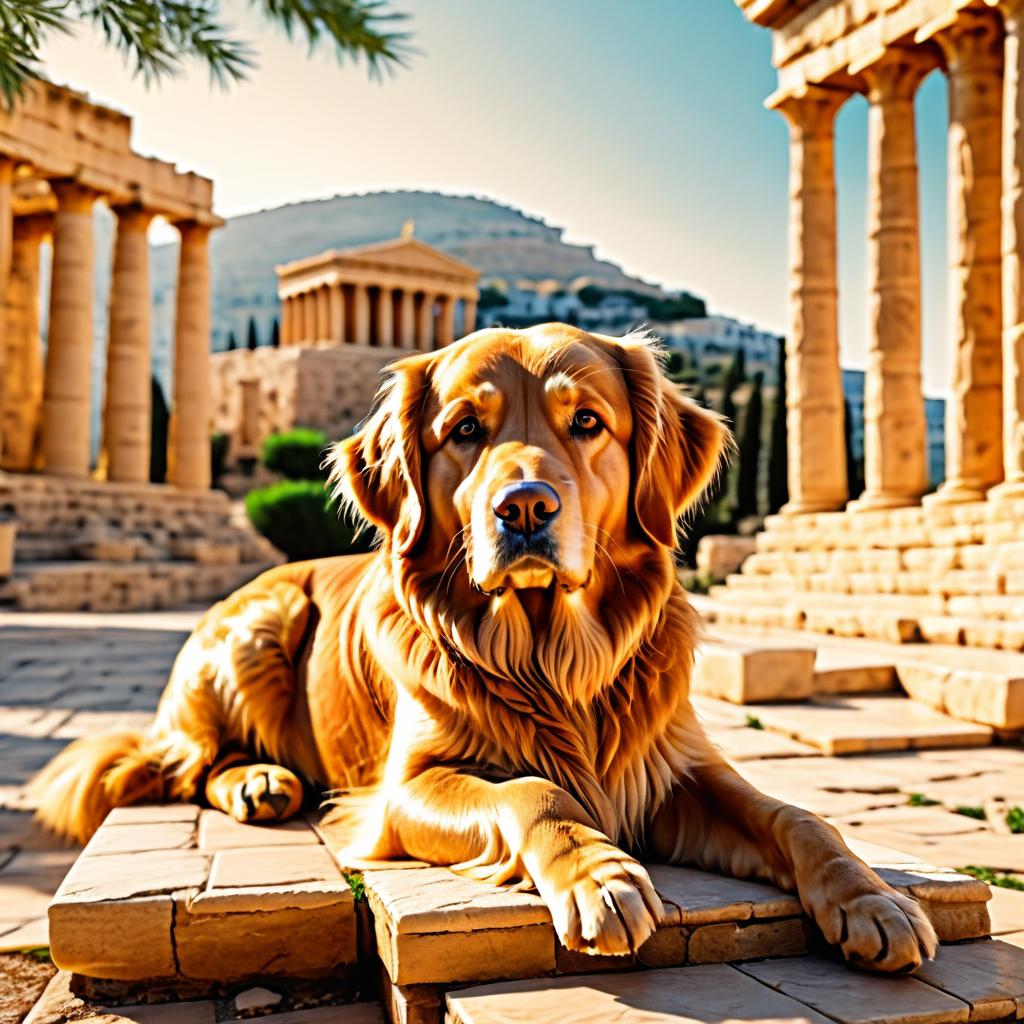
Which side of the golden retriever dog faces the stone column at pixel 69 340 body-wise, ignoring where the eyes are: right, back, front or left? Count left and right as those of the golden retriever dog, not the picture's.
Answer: back

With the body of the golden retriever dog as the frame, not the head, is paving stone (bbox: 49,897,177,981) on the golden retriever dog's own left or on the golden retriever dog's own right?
on the golden retriever dog's own right

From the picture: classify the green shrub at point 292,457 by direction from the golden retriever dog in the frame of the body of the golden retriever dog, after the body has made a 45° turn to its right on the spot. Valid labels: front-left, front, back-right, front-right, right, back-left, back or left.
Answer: back

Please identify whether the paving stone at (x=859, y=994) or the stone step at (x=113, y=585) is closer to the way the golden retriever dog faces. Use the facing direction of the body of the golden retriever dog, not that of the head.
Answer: the paving stone

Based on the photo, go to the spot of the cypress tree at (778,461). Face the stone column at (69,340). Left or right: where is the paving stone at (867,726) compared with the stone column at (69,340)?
left

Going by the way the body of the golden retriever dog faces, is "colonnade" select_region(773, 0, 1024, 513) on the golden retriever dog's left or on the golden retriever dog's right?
on the golden retriever dog's left

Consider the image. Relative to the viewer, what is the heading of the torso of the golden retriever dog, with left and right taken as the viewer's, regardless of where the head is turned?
facing the viewer and to the right of the viewer

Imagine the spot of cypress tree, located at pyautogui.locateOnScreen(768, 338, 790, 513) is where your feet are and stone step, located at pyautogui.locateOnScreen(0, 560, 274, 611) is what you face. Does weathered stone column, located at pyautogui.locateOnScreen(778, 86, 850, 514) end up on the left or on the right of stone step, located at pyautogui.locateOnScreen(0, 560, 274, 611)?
left

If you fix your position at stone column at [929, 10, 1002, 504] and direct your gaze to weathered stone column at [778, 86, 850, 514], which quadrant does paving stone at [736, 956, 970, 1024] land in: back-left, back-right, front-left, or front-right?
back-left

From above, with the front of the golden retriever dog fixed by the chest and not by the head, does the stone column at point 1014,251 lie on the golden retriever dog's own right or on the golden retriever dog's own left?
on the golden retriever dog's own left

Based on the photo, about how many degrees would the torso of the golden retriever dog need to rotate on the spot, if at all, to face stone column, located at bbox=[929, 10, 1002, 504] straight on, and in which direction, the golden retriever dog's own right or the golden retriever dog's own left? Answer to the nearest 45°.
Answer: approximately 90° to the golden retriever dog's own left

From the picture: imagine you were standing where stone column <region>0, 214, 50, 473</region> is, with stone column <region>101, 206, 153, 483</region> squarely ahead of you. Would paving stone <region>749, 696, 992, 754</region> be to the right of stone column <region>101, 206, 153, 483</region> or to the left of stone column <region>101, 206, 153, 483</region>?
right

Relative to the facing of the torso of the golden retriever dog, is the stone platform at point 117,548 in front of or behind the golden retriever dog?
behind

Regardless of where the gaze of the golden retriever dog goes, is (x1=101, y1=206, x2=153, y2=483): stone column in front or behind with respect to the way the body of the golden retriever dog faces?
behind

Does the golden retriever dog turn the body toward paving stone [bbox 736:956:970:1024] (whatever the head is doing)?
yes

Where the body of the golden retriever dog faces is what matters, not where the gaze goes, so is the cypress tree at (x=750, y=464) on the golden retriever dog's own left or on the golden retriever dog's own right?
on the golden retriever dog's own left
